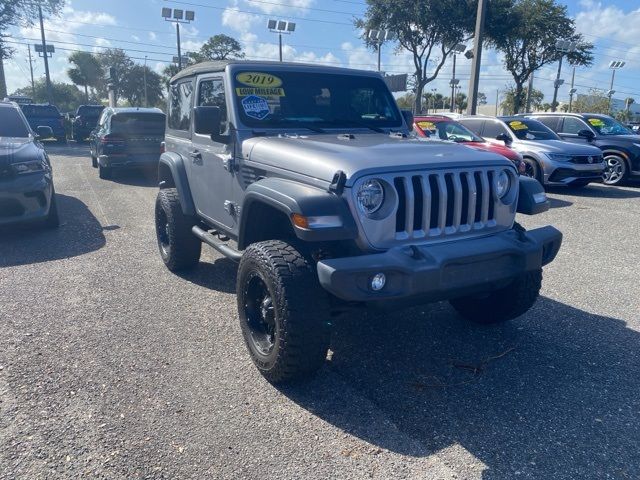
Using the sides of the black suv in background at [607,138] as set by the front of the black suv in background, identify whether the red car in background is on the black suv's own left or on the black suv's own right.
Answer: on the black suv's own right

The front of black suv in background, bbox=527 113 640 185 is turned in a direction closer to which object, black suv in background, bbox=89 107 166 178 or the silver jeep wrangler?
the silver jeep wrangler

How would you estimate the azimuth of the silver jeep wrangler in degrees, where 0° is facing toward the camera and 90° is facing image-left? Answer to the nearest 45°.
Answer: approximately 315°

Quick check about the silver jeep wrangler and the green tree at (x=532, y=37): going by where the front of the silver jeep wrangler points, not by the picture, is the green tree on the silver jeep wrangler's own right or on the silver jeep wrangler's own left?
on the silver jeep wrangler's own left

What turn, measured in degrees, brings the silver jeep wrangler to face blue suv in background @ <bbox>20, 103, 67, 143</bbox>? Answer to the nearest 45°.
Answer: approximately 180°

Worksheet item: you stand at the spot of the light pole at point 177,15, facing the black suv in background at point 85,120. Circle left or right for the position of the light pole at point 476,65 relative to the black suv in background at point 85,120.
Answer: left

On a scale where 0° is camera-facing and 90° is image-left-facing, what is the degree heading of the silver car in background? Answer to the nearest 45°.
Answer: approximately 315°

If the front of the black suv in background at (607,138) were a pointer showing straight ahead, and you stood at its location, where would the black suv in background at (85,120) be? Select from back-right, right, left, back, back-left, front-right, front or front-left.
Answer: back-right

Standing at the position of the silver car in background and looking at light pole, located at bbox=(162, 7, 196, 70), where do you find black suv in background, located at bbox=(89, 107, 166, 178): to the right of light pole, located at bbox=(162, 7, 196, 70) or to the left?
left

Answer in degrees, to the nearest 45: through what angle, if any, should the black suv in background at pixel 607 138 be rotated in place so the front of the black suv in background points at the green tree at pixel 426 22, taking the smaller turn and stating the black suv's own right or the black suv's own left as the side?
approximately 180°
